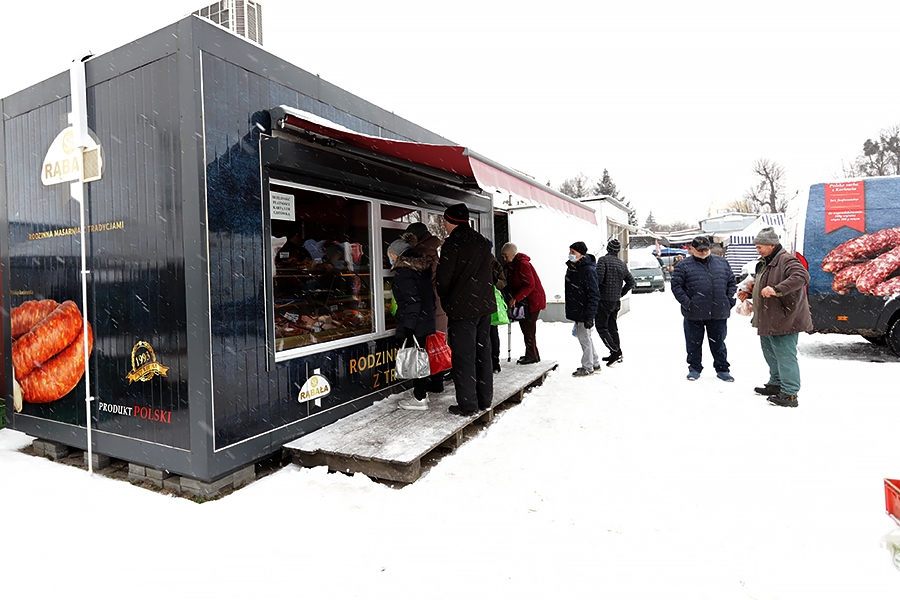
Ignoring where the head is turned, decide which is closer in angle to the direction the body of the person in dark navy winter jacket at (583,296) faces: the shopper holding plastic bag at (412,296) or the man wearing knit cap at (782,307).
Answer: the shopper holding plastic bag

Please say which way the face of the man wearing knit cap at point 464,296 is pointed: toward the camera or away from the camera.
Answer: away from the camera

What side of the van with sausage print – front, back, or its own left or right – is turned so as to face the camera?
right

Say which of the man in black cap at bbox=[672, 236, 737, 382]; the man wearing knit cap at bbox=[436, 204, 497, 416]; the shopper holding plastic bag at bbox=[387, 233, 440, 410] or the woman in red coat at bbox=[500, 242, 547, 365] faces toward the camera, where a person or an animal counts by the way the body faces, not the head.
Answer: the man in black cap

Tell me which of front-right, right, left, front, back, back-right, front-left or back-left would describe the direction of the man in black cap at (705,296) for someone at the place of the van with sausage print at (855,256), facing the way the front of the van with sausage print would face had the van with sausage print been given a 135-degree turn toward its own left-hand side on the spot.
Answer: left

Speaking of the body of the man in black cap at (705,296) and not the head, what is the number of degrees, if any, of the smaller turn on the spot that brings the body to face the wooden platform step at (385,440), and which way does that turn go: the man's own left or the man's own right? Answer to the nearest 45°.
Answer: approximately 45° to the man's own right

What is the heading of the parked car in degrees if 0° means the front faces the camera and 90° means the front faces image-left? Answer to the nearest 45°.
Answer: approximately 0°

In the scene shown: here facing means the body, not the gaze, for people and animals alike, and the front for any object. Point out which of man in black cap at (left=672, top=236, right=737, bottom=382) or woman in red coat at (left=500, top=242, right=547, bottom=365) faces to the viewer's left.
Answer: the woman in red coat

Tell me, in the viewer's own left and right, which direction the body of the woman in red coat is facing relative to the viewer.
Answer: facing to the left of the viewer

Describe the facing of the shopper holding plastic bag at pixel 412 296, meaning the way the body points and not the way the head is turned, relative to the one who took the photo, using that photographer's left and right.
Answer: facing to the left of the viewer

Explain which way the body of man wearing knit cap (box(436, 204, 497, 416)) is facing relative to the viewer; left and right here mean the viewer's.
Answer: facing away from the viewer and to the left of the viewer

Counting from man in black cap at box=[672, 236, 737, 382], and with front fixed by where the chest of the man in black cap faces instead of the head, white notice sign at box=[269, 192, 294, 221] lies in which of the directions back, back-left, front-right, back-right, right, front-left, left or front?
front-right

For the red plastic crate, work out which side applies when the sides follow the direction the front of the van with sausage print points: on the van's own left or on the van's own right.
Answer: on the van's own right

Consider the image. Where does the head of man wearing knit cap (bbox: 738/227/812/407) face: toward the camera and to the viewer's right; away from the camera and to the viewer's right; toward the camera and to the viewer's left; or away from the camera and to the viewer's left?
toward the camera and to the viewer's left

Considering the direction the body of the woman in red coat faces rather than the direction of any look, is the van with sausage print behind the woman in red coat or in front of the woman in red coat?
behind
